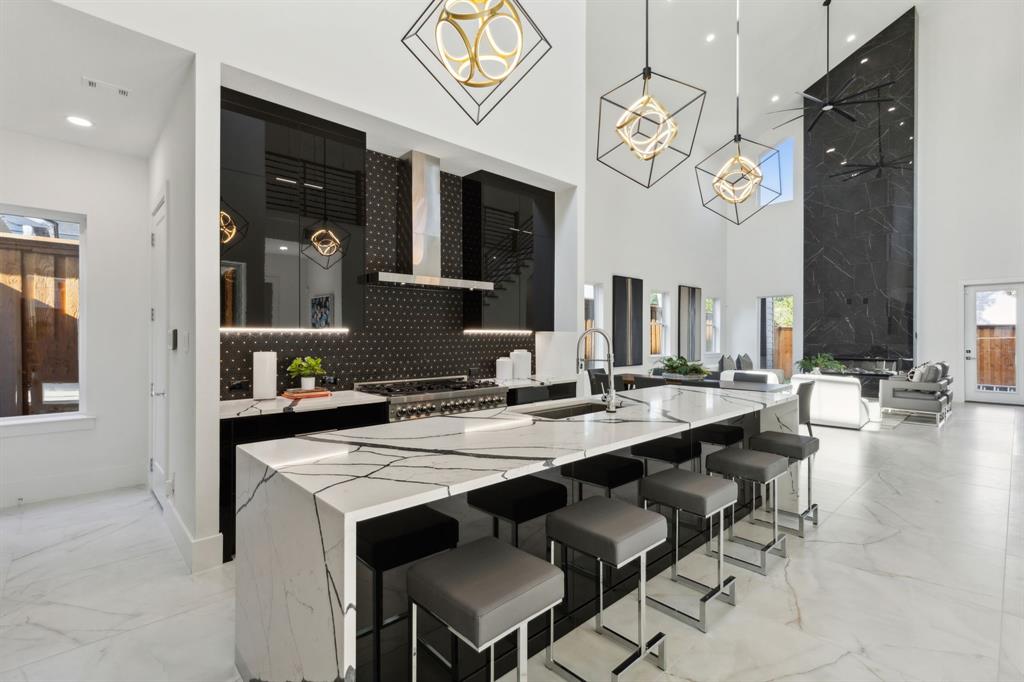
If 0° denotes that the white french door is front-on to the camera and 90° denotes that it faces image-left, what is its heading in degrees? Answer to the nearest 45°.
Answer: approximately 0°

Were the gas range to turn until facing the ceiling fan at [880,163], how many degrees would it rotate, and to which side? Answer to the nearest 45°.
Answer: approximately 90° to its left

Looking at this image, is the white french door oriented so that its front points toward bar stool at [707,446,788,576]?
yes

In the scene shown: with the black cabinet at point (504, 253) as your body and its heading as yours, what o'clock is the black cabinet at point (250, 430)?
the black cabinet at point (250, 430) is roughly at 3 o'clock from the black cabinet at point (504, 253).

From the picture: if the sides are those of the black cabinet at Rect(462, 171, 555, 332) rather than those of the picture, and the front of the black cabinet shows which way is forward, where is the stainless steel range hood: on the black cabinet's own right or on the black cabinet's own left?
on the black cabinet's own right

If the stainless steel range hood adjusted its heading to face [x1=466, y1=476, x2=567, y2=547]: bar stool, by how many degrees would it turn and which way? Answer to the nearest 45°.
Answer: approximately 45° to its right

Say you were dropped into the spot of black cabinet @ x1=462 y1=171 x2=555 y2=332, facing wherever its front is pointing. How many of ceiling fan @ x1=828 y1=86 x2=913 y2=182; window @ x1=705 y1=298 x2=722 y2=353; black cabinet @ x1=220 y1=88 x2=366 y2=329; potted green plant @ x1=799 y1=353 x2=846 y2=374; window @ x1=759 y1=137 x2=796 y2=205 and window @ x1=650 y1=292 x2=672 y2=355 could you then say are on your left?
5

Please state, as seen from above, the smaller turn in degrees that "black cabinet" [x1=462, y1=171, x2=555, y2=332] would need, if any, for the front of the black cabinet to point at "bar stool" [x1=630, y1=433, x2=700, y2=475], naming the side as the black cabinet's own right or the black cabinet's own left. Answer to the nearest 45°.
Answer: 0° — it already faces it

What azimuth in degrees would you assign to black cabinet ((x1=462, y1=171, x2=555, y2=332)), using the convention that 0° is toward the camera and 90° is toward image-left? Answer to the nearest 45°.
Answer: approximately 315°
